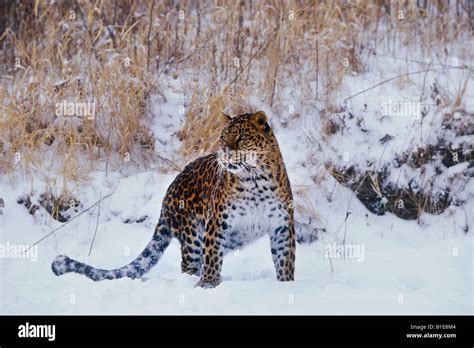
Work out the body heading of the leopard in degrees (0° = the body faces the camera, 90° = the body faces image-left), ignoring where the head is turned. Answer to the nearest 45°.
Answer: approximately 315°
